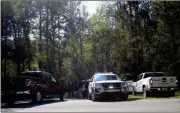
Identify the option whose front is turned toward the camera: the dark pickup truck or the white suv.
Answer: the white suv

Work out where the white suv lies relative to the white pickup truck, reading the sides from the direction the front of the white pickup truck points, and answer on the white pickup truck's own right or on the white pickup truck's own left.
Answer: on the white pickup truck's own left

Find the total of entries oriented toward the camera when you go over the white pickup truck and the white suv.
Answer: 1

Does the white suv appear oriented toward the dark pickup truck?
no

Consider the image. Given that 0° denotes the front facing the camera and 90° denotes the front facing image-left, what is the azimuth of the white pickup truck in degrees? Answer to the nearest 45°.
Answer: approximately 135°

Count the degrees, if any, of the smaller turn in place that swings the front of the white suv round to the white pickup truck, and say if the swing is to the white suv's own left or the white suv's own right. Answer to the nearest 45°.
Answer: approximately 135° to the white suv's own left

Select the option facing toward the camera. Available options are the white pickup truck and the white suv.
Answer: the white suv

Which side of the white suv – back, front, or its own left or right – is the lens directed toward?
front

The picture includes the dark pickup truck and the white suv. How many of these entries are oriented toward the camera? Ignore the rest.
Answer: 1

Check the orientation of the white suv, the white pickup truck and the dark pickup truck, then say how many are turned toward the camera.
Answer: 1
